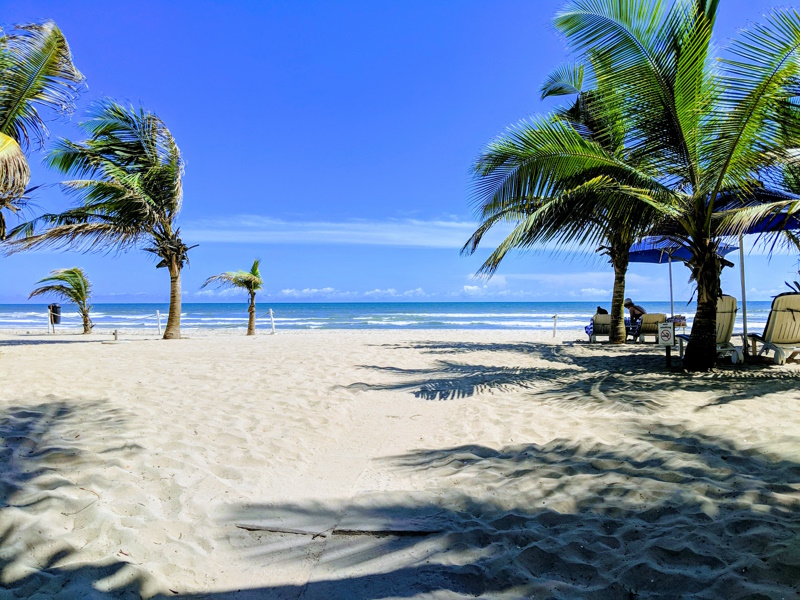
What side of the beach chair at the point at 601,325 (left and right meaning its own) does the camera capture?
back

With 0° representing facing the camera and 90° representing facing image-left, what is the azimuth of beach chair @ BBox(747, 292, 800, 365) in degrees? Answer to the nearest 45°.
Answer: approximately 135°

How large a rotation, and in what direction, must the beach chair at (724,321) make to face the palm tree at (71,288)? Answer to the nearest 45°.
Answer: approximately 45° to its left

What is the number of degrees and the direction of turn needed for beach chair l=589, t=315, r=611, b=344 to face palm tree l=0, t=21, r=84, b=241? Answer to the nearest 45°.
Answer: approximately 135° to its left

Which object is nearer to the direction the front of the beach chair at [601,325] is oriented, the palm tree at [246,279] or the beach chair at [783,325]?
the palm tree

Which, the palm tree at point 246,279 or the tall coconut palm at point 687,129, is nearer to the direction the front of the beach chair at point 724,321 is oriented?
the palm tree

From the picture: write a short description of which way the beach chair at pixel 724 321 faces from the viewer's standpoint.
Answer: facing away from the viewer and to the left of the viewer
